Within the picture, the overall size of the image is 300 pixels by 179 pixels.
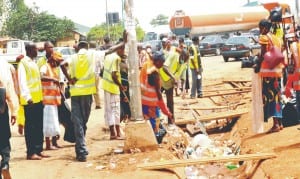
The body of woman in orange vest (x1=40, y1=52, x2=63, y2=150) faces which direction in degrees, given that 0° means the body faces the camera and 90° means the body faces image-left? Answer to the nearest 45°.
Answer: approximately 315°

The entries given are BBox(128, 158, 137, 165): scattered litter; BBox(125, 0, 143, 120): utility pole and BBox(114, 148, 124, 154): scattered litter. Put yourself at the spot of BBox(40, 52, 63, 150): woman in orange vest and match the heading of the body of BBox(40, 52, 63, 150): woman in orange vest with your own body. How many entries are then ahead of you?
3

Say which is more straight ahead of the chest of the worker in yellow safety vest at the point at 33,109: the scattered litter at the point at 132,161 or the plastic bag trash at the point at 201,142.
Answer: the plastic bag trash

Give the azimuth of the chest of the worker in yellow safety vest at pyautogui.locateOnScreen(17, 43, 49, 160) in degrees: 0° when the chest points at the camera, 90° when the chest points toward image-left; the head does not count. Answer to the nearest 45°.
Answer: approximately 270°

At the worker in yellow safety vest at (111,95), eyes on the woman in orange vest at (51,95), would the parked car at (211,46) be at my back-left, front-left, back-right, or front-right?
back-right

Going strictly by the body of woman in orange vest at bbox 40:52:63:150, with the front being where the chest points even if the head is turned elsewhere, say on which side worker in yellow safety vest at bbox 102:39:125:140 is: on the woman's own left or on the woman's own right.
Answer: on the woman's own left
